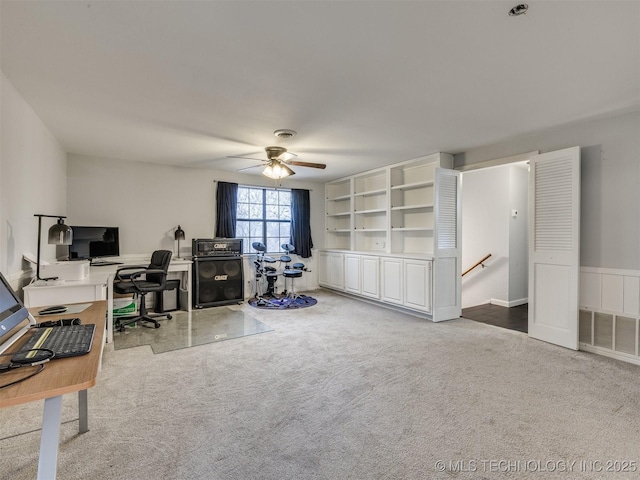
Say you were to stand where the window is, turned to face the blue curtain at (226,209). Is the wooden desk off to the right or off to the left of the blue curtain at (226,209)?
left

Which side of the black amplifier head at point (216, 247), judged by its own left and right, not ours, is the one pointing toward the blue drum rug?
left

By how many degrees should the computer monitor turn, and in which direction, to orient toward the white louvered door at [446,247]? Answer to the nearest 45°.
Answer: approximately 45° to its left

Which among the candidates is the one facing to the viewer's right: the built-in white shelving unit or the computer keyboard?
the computer keyboard

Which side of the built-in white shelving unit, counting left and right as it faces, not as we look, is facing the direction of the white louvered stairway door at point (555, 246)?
left

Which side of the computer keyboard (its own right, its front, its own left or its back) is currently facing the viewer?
right

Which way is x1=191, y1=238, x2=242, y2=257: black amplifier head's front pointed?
toward the camera

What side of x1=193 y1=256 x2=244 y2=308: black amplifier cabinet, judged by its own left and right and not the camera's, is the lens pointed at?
front

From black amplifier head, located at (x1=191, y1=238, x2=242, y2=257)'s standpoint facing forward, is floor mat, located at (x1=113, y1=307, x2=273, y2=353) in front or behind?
in front

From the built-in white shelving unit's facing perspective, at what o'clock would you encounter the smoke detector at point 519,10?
The smoke detector is roughly at 10 o'clock from the built-in white shelving unit.

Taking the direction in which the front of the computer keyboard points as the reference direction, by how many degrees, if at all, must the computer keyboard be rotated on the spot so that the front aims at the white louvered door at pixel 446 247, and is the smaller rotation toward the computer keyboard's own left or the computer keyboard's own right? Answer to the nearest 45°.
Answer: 0° — it already faces it

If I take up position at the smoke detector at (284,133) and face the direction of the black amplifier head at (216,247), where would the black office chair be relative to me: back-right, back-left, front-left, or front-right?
front-left

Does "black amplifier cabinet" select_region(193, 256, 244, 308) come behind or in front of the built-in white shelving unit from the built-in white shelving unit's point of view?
in front

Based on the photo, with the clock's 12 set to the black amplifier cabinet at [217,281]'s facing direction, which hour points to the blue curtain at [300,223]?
The blue curtain is roughly at 8 o'clock from the black amplifier cabinet.

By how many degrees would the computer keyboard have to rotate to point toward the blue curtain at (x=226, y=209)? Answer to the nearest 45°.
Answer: approximately 45° to its left
